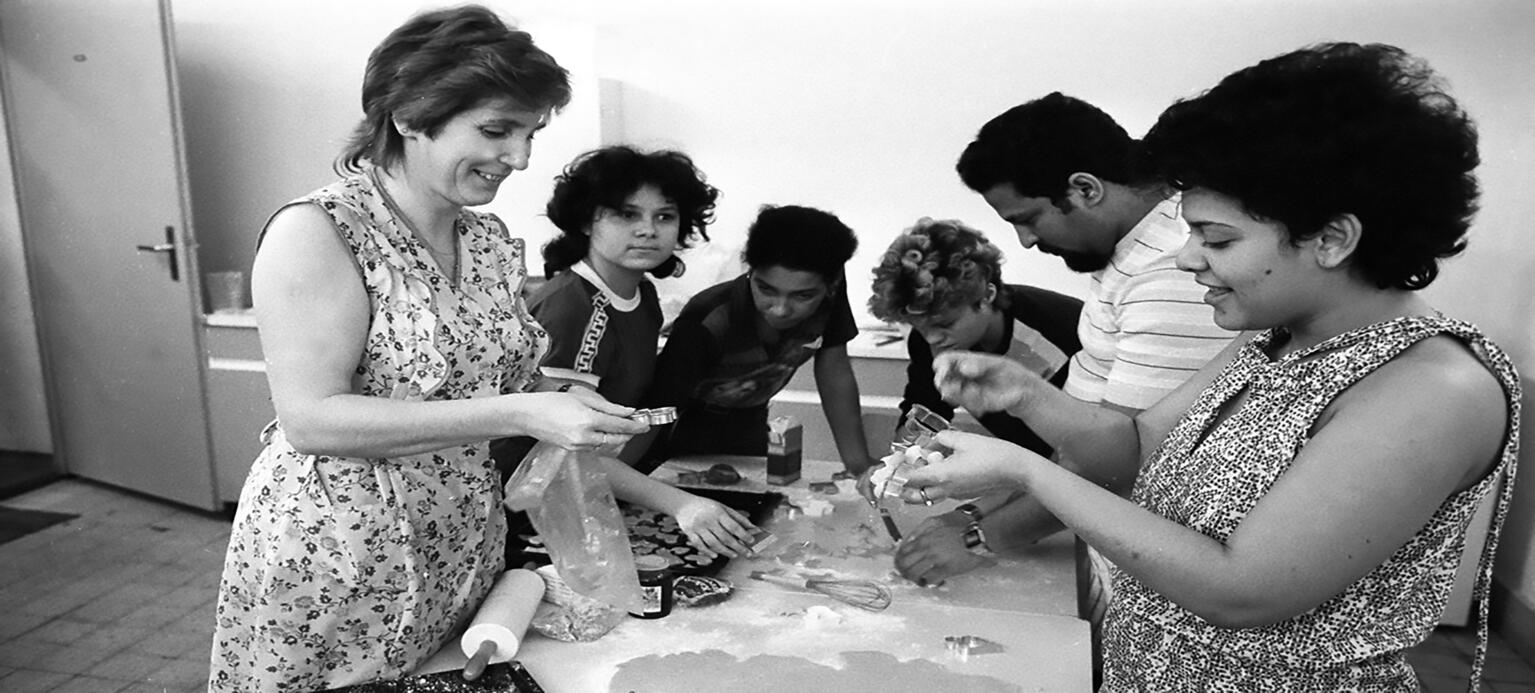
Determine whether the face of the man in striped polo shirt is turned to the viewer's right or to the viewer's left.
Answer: to the viewer's left

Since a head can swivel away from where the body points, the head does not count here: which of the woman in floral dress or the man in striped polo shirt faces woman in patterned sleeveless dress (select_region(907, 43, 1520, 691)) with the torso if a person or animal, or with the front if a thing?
the woman in floral dress

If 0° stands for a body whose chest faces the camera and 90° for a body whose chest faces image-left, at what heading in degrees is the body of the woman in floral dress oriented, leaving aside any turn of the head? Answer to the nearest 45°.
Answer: approximately 315°

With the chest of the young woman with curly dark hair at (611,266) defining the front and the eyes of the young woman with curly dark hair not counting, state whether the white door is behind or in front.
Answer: behind

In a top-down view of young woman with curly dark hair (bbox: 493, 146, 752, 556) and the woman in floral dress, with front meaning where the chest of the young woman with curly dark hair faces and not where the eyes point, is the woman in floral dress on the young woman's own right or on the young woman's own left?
on the young woman's own right

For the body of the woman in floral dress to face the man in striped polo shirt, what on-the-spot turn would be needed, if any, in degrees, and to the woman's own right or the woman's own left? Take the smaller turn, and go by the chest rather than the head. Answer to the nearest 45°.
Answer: approximately 45° to the woman's own left

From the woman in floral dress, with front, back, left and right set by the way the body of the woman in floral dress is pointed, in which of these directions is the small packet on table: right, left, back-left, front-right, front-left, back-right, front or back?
left

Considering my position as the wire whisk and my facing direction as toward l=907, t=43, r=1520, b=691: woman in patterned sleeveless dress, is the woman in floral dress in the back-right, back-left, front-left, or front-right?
back-right

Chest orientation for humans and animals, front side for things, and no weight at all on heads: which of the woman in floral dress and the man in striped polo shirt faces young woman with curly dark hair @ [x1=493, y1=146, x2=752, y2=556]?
the man in striped polo shirt

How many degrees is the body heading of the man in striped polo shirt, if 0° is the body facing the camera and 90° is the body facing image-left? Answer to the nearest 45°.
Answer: approximately 90°

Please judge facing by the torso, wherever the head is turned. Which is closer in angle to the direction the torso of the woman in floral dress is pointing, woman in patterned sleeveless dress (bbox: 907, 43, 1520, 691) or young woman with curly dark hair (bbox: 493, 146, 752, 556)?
the woman in patterned sleeveless dress

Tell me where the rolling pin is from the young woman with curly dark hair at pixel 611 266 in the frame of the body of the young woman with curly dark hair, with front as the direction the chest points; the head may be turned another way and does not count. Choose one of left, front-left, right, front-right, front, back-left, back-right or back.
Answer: front-right

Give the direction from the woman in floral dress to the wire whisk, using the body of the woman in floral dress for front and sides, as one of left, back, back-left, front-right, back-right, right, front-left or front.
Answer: front-left
